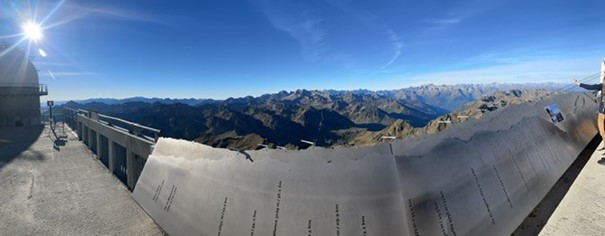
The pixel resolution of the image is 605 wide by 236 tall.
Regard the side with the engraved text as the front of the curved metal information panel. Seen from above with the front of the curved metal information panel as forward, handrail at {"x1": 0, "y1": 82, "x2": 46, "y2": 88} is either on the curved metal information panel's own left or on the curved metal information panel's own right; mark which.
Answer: on the curved metal information panel's own right

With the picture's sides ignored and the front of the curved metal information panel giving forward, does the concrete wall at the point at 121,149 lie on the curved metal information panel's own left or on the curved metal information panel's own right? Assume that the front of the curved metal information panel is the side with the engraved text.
on the curved metal information panel's own right

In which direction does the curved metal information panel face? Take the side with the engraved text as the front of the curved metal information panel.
toward the camera
